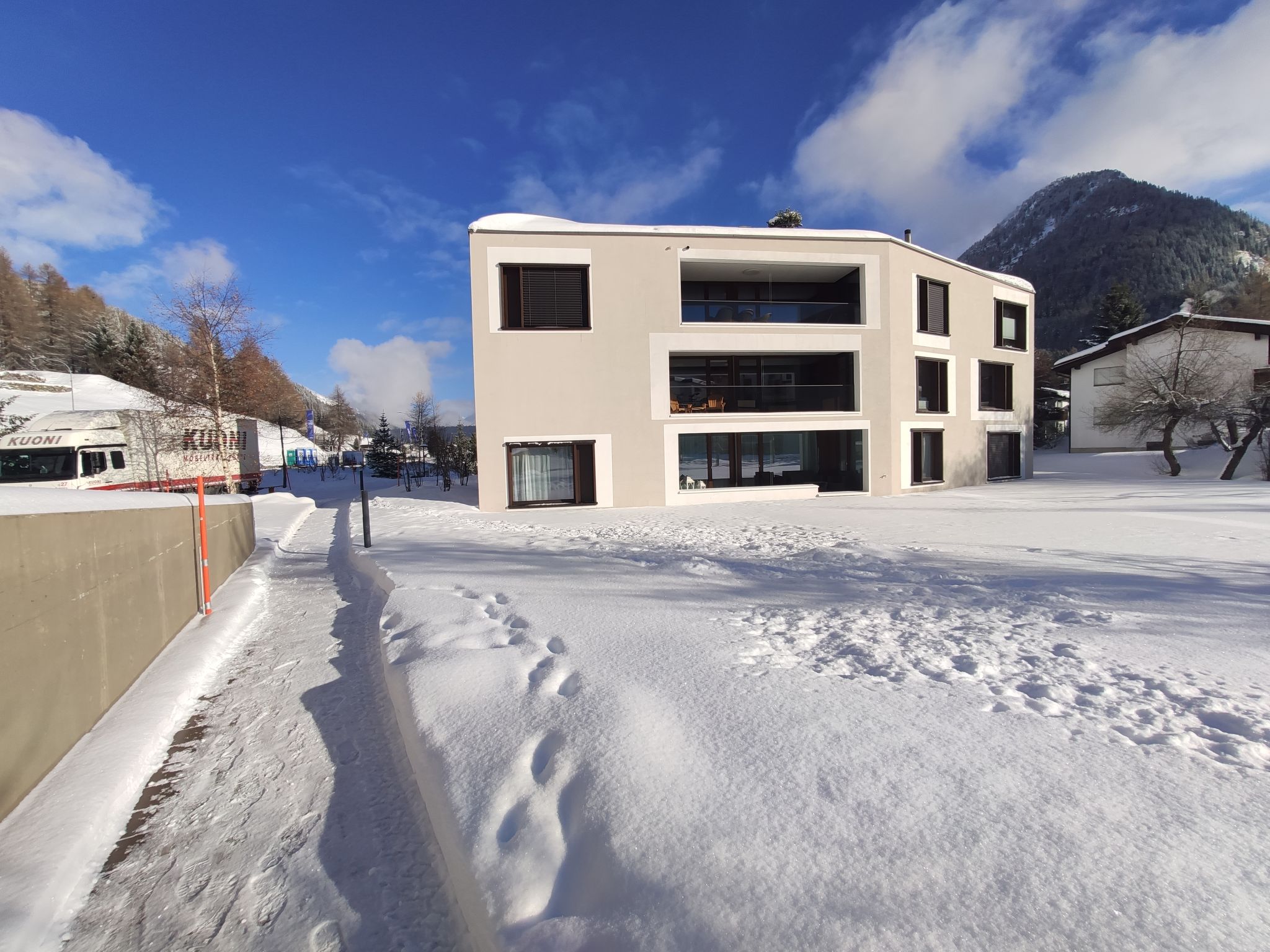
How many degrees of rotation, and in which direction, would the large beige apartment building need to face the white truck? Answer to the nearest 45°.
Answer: approximately 90° to its right

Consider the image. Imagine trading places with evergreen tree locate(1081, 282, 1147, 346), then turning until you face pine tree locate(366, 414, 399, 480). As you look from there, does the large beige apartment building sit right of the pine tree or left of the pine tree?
left

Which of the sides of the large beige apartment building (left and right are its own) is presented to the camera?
front

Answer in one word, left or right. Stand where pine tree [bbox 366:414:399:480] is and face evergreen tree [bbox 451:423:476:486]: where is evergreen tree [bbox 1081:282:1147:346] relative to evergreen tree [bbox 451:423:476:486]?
left

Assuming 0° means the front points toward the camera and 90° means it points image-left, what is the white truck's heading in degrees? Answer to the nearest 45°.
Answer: approximately 45°

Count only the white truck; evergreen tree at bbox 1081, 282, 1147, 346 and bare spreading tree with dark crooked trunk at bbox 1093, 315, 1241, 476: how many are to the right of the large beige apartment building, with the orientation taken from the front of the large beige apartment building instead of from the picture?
1

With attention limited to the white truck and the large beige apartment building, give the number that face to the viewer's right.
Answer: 0

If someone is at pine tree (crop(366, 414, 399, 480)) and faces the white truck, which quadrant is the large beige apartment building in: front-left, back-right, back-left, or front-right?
front-left

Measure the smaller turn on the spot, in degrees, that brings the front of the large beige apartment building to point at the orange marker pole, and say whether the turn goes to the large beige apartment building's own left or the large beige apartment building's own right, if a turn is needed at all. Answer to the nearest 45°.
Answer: approximately 45° to the large beige apartment building's own right

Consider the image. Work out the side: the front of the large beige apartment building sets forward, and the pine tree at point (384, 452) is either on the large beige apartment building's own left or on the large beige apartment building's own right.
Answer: on the large beige apartment building's own right

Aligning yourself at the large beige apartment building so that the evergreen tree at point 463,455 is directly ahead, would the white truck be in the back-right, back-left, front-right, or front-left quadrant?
front-left

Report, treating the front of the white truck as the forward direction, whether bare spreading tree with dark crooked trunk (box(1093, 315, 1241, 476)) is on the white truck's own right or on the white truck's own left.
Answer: on the white truck's own left
